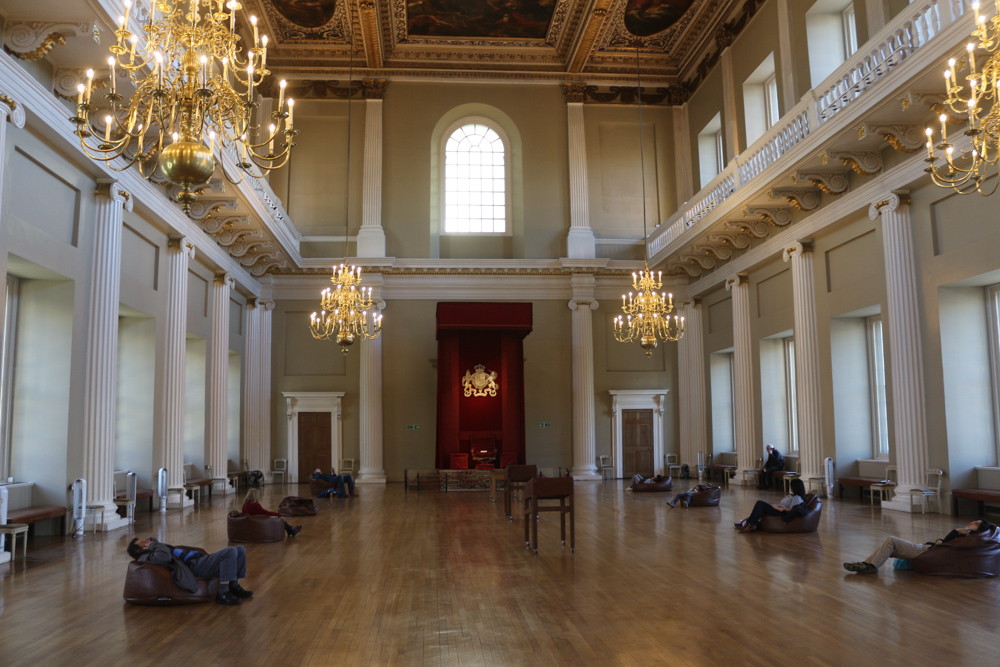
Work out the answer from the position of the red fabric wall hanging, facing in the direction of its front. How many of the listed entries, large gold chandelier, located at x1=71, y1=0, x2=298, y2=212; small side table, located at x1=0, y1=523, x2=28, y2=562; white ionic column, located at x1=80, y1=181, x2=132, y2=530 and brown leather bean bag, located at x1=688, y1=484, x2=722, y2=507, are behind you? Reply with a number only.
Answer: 0

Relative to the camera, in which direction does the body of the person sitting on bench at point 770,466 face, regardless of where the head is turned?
to the viewer's left

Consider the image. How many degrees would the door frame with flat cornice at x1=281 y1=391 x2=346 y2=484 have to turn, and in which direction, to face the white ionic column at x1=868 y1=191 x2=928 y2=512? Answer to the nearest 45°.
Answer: approximately 45° to its left

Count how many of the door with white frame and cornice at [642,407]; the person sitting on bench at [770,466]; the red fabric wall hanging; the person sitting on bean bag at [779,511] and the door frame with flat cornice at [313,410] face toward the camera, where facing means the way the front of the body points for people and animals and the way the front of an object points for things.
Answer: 3

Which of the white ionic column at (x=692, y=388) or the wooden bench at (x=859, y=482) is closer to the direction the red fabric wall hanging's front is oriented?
the wooden bench

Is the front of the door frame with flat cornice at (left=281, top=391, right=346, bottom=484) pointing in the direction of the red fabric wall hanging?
no

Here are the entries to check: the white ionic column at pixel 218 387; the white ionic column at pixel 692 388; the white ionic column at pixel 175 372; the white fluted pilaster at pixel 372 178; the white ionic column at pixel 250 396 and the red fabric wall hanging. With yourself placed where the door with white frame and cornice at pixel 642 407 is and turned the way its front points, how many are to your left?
1

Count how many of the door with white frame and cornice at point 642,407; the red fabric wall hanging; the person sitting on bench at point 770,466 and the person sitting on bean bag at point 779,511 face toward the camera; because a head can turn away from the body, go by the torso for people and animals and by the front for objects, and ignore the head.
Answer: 2

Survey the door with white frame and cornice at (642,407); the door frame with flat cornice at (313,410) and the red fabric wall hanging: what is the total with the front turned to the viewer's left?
0

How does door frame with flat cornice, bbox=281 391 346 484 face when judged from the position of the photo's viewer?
facing the viewer

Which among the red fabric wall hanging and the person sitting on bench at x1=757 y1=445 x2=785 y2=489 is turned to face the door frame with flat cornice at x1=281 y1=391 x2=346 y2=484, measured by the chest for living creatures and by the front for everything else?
the person sitting on bench

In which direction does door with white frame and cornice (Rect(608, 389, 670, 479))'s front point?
toward the camera

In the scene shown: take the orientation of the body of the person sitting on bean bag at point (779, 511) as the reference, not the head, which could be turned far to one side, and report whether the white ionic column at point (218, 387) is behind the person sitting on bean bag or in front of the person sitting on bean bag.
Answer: in front

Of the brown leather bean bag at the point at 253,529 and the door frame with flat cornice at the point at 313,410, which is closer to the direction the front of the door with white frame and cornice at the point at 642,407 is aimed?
the brown leather bean bag

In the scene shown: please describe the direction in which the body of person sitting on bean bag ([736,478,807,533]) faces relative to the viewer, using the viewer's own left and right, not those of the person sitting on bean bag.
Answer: facing to the left of the viewer

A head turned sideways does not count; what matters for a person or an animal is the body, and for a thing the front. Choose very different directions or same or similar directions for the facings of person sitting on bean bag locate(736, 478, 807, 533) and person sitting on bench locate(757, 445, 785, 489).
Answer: same or similar directions

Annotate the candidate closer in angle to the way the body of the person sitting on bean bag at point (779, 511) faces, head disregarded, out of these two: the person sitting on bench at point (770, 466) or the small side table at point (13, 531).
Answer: the small side table
